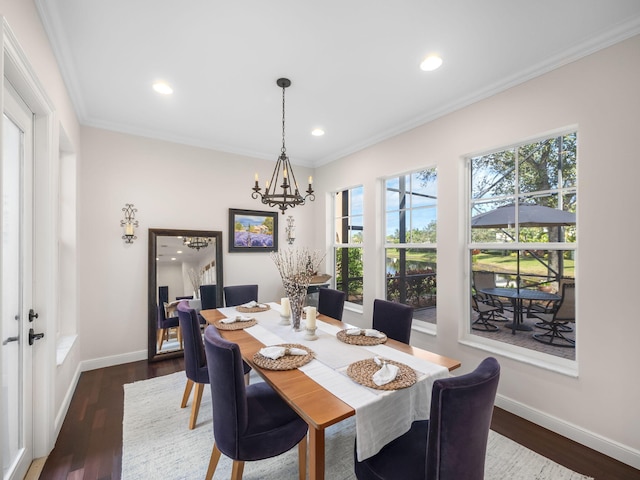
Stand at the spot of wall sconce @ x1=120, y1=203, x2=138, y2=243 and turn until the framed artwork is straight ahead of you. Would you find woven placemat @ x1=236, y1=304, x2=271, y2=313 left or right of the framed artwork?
right

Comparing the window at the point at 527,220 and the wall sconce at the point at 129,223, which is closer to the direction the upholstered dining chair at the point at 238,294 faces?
the window

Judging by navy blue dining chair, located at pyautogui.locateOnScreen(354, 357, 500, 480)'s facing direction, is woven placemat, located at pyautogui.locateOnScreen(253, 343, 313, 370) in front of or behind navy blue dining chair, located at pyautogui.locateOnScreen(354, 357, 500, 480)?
in front

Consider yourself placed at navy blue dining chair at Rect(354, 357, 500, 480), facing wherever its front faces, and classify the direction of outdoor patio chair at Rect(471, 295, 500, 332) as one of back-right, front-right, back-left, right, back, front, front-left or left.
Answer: front-right

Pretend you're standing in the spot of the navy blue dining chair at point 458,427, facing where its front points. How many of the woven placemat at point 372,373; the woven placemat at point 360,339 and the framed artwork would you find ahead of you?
3

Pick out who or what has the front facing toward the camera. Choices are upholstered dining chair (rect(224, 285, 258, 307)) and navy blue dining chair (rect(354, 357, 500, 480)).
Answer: the upholstered dining chair

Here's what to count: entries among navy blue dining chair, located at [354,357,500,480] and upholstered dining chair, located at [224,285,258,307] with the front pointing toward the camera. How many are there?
1

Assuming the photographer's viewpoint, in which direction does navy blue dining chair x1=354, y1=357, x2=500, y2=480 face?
facing away from the viewer and to the left of the viewer

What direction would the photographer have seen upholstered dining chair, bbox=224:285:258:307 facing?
facing the viewer

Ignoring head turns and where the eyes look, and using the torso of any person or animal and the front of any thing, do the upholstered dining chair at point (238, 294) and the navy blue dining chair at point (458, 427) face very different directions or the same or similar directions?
very different directions

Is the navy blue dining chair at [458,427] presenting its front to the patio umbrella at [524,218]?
no

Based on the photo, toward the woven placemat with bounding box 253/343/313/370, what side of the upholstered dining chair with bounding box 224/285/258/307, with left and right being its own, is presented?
front

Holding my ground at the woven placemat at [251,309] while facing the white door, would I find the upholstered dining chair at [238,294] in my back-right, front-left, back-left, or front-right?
back-right

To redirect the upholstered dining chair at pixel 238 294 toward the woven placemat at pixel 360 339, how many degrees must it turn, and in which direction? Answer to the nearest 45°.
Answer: approximately 45° to its left

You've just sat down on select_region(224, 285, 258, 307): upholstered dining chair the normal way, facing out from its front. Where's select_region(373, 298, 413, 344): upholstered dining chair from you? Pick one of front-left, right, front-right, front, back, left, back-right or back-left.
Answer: front-left

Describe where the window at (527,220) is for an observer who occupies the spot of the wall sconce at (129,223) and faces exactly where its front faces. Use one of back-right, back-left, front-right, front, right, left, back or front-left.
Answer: front-left
